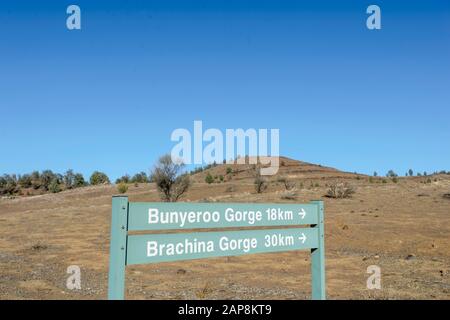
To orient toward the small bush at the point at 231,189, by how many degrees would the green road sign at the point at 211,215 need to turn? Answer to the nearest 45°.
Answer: approximately 135° to its left

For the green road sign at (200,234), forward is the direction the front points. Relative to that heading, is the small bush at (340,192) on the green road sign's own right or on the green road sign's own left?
on the green road sign's own left

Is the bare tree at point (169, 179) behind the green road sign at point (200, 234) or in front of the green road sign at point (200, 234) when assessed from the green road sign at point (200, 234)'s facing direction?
behind

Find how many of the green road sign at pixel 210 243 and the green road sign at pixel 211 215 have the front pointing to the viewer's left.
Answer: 0

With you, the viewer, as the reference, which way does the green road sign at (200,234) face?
facing the viewer and to the right of the viewer

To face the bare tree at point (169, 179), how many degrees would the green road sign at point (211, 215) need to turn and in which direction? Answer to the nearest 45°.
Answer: approximately 135° to its left

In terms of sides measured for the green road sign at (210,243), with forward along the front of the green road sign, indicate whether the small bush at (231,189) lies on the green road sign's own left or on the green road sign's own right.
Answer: on the green road sign's own left

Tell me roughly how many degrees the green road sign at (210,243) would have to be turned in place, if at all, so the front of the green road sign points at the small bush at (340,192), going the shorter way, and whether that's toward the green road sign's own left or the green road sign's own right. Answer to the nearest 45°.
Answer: approximately 135° to the green road sign's own left

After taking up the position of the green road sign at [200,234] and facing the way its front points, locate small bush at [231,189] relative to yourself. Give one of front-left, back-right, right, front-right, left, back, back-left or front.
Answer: back-left

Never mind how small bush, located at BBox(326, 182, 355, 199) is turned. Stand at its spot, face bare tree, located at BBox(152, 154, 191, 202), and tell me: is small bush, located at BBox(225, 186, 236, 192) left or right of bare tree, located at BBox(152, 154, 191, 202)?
right

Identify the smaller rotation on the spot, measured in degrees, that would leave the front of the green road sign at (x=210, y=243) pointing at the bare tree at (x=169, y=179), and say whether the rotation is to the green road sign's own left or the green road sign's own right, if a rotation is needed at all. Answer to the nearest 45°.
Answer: approximately 135° to the green road sign's own left
